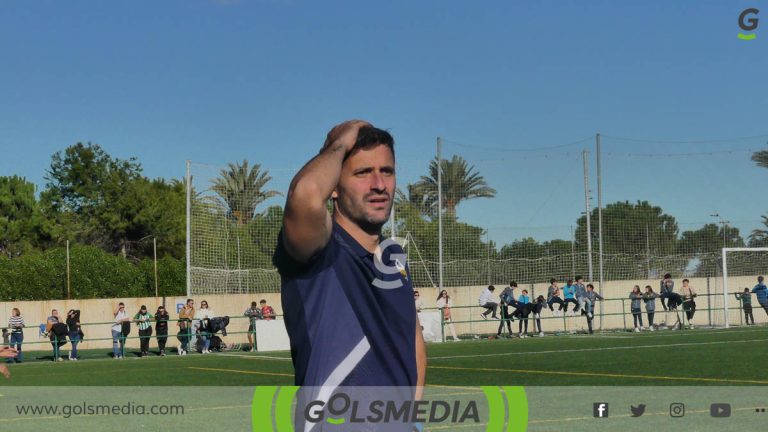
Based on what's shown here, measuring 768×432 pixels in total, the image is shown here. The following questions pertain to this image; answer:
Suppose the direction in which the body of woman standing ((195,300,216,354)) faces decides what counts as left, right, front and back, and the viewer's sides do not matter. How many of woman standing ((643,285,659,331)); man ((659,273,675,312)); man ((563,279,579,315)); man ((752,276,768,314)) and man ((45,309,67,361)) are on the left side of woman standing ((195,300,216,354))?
4

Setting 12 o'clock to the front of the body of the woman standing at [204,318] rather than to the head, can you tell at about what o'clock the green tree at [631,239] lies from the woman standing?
The green tree is roughly at 8 o'clock from the woman standing.

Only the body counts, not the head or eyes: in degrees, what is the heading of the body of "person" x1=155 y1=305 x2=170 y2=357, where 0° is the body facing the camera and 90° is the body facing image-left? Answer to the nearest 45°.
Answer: approximately 0°

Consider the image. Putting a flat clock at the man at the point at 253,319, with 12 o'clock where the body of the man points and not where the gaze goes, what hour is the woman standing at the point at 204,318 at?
The woman standing is roughly at 2 o'clock from the man.

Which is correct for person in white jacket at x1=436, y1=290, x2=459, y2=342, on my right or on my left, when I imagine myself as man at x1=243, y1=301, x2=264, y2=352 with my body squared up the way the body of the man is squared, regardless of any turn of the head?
on my left

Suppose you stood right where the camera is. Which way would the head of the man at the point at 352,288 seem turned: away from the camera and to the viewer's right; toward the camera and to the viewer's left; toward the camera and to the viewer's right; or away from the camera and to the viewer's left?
toward the camera and to the viewer's right
